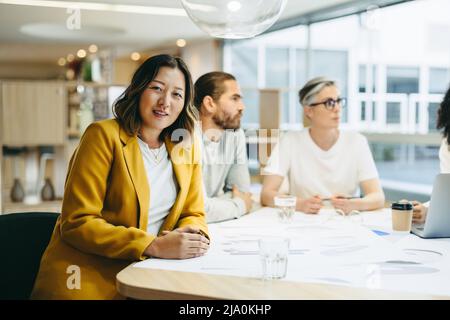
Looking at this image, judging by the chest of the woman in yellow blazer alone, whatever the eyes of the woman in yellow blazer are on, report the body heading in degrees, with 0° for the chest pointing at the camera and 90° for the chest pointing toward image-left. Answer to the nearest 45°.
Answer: approximately 315°

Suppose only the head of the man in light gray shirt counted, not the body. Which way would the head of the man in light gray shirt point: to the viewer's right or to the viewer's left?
to the viewer's right

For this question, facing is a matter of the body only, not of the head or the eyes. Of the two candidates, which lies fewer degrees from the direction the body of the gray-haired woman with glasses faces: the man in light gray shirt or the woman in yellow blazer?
the woman in yellow blazer

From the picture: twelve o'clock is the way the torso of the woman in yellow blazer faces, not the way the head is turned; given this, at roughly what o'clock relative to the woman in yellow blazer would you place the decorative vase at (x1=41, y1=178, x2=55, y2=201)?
The decorative vase is roughly at 7 o'clock from the woman in yellow blazer.

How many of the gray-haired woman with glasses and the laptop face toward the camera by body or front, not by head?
1

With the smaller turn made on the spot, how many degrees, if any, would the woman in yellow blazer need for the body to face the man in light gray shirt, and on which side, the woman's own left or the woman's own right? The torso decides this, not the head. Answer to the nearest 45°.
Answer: approximately 90° to the woman's own left
